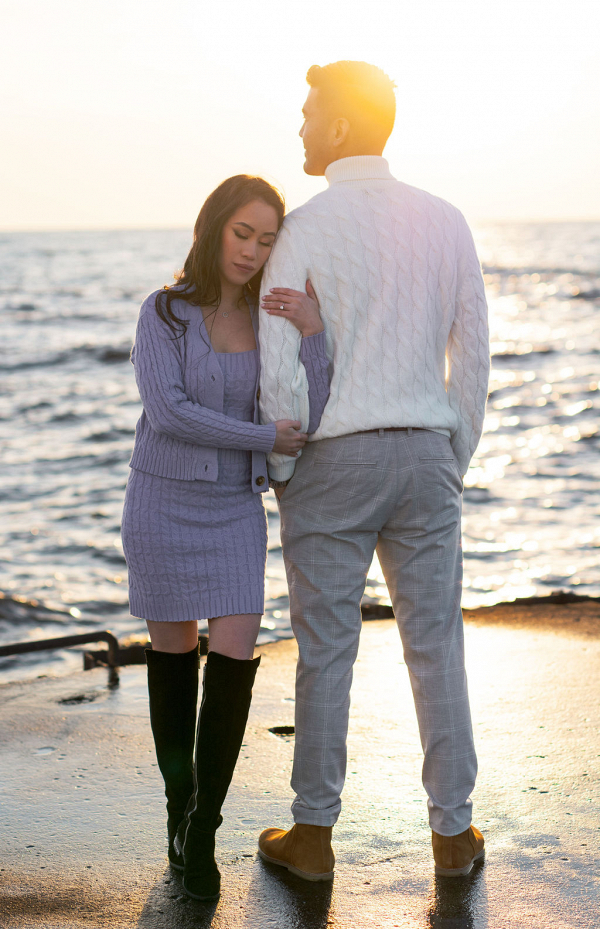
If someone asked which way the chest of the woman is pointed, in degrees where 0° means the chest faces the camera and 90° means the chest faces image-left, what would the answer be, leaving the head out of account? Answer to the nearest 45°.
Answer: approximately 315°
